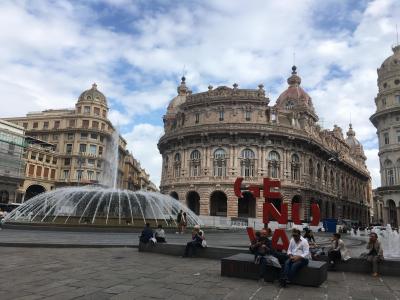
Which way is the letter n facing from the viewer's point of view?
toward the camera

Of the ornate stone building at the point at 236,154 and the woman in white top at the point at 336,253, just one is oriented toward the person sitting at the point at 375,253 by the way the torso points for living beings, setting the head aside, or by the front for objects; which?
the ornate stone building

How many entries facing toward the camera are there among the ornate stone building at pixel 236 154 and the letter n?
2

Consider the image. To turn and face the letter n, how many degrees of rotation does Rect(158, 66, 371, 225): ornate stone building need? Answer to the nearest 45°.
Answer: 0° — it already faces it

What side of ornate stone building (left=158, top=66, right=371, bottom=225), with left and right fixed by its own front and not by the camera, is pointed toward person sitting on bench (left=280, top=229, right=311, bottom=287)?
front

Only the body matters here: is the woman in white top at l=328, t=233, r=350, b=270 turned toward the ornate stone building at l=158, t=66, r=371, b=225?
no

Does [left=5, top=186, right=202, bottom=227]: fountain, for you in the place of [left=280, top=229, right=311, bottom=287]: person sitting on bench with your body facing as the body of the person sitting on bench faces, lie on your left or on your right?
on your right

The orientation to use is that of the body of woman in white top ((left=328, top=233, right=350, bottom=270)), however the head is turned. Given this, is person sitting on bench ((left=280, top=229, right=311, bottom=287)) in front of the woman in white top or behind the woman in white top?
in front

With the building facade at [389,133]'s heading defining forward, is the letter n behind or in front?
in front

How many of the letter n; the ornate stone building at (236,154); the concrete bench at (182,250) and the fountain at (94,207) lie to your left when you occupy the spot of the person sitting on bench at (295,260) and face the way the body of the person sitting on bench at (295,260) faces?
0

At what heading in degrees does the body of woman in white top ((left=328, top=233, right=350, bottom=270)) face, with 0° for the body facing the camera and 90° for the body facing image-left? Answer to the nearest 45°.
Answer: approximately 45°

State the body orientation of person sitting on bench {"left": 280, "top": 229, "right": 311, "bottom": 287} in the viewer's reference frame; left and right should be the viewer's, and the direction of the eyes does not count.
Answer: facing the viewer and to the left of the viewer

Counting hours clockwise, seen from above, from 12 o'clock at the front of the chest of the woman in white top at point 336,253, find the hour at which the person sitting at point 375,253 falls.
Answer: The person sitting is roughly at 8 o'clock from the woman in white top.

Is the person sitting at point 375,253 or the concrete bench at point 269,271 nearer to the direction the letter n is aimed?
the concrete bench

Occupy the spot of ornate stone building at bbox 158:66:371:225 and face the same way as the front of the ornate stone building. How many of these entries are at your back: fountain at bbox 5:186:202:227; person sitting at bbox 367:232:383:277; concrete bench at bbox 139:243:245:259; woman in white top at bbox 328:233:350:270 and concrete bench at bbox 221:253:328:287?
0

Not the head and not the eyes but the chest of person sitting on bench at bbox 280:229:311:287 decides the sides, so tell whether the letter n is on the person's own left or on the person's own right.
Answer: on the person's own right

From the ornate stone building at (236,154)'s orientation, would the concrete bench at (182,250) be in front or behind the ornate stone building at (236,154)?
in front

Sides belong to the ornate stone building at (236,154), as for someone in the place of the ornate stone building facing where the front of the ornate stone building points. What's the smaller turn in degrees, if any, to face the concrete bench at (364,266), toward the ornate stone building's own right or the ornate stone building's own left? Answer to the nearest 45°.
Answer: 0° — it already faces it

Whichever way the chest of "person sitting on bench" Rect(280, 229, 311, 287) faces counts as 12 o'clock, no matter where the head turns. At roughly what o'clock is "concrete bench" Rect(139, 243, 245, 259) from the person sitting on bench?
The concrete bench is roughly at 3 o'clock from the person sitting on bench.
